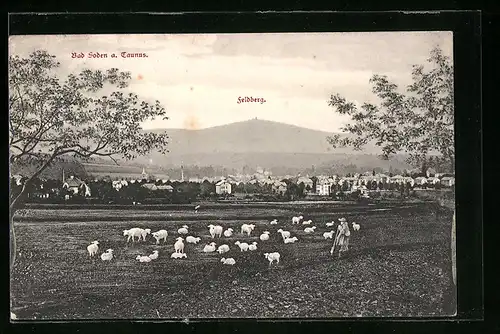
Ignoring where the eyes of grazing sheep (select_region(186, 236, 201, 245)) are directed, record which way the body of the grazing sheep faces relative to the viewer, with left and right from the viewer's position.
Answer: facing to the right of the viewer
